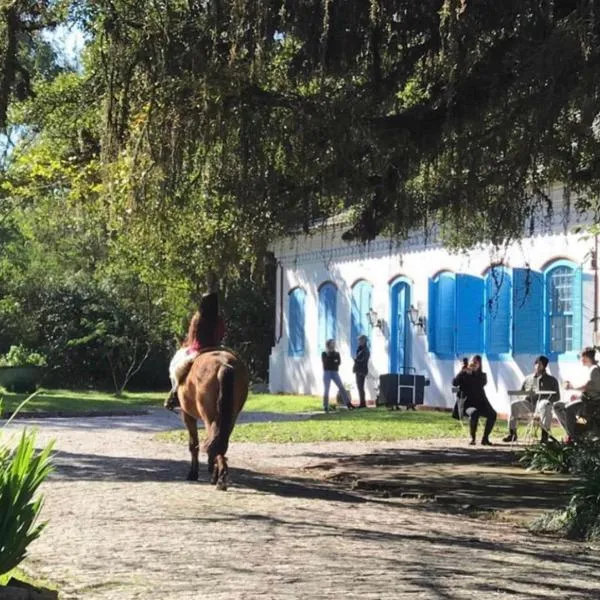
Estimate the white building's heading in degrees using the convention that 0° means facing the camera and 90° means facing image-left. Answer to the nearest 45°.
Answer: approximately 45°

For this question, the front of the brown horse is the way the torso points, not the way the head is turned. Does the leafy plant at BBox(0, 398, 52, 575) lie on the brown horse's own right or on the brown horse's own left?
on the brown horse's own left

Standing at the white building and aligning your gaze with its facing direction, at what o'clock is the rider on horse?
The rider on horse is roughly at 11 o'clock from the white building.

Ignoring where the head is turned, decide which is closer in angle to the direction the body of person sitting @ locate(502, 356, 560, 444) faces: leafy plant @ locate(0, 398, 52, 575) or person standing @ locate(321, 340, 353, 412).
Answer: the leafy plant

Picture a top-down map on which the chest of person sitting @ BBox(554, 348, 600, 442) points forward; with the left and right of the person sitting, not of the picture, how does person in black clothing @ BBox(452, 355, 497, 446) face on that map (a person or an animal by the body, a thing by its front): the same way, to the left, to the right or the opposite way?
to the left

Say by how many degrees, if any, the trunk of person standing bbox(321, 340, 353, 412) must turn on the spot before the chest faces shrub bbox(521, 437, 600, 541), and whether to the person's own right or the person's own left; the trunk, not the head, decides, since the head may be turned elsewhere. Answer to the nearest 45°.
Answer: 0° — they already face it

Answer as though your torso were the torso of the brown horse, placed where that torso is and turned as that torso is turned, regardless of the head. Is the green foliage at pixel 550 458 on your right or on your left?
on your right
